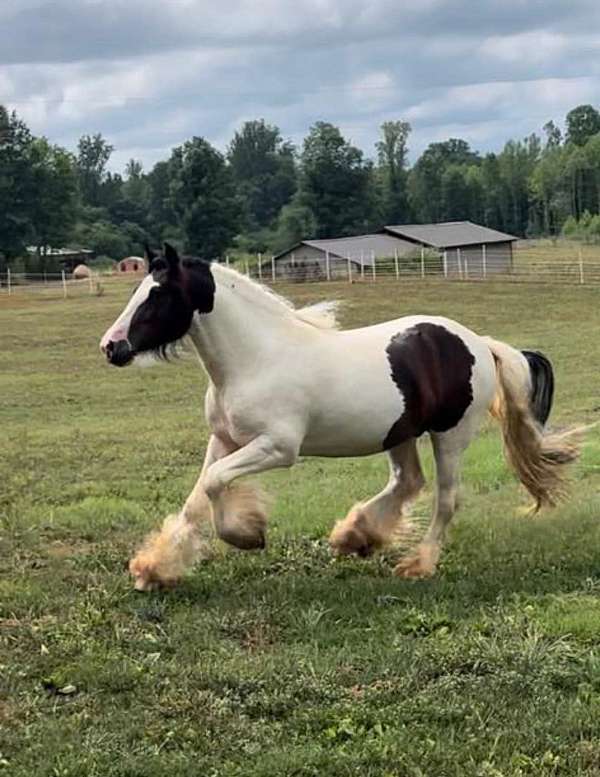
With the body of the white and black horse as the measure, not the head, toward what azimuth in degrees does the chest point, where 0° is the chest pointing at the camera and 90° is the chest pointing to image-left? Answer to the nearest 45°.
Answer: approximately 90°
